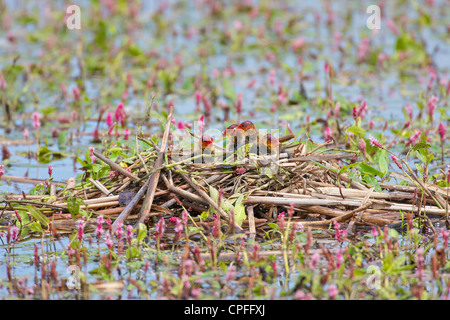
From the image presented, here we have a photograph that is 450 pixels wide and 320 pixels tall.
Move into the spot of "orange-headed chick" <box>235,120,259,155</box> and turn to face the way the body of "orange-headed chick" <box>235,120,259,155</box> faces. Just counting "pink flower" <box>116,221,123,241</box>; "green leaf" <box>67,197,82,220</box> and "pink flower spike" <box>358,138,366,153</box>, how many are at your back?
1

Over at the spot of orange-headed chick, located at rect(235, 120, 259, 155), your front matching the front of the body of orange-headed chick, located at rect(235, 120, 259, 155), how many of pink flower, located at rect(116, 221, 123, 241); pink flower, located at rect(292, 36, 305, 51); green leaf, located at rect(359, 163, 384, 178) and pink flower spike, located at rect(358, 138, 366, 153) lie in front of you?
1

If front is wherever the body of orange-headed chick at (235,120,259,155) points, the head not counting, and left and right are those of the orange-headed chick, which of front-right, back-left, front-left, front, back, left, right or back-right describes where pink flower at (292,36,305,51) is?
back-right

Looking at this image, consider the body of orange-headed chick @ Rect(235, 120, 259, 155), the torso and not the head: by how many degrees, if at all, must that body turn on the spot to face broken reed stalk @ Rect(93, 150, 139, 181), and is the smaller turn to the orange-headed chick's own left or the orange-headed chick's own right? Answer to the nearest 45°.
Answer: approximately 45° to the orange-headed chick's own right
